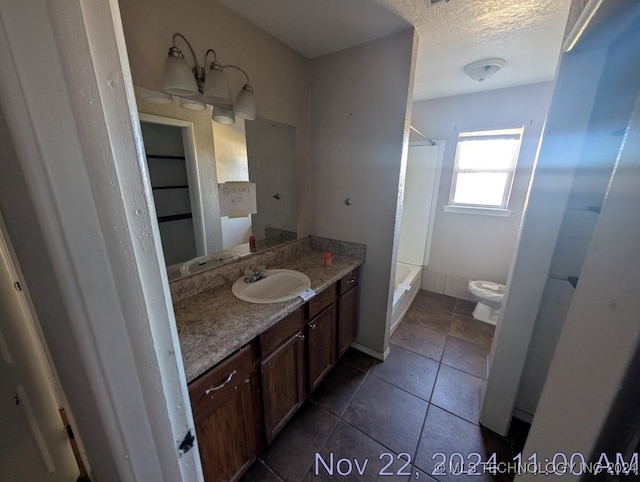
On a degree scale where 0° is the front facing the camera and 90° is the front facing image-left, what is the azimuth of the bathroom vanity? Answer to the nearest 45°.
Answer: approximately 315°

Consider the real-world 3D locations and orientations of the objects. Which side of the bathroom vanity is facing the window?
left

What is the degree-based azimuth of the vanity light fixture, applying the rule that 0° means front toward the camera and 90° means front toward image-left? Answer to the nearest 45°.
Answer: approximately 315°

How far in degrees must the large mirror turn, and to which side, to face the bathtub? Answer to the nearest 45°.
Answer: approximately 45° to its left

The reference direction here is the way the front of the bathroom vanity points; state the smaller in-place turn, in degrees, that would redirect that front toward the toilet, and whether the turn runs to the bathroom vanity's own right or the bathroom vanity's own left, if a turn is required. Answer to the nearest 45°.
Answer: approximately 45° to the bathroom vanity's own left

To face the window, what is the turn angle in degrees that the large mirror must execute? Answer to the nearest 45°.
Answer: approximately 45° to its left

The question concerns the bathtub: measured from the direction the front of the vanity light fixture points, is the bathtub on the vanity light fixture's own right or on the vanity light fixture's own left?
on the vanity light fixture's own left

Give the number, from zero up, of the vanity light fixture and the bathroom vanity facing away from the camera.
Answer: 0

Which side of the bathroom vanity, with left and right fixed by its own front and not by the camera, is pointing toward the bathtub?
left

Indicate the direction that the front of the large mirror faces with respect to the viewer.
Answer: facing the viewer and to the right of the viewer

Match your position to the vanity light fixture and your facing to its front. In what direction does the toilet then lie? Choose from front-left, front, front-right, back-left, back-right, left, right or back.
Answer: front-left

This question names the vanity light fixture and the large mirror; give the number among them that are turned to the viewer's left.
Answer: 0
